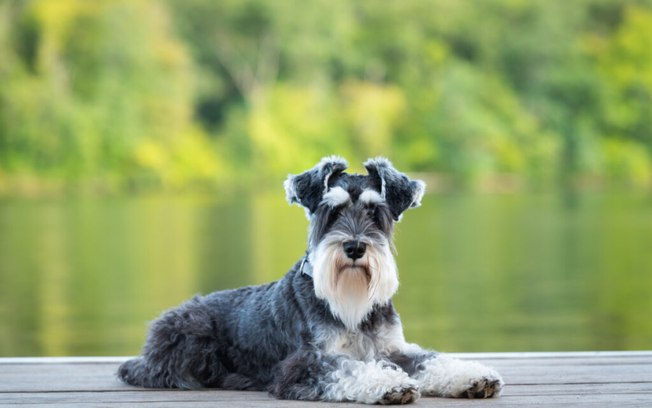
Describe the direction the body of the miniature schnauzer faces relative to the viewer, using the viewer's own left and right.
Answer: facing the viewer and to the right of the viewer
